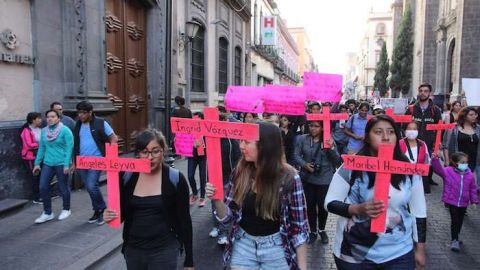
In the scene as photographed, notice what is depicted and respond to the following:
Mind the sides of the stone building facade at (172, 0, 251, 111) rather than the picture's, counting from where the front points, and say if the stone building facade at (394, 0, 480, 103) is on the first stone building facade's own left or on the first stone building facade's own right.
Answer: on the first stone building facade's own left

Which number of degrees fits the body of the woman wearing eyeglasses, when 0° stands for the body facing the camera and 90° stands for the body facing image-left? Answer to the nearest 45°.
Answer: approximately 0°

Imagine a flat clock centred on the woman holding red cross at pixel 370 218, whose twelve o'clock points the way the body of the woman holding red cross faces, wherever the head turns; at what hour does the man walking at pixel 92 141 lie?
The man walking is roughly at 4 o'clock from the woman holding red cross.

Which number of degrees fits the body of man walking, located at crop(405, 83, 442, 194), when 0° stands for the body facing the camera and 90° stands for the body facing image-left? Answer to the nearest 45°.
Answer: approximately 0°

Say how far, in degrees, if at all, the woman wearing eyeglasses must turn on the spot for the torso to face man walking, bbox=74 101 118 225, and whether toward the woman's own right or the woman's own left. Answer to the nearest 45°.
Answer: approximately 180°

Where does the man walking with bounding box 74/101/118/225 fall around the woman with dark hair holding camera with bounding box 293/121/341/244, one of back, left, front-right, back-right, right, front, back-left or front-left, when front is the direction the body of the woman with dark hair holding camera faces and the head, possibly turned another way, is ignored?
right

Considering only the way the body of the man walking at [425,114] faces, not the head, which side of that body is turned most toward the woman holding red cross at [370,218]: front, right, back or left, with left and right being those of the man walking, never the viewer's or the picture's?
front

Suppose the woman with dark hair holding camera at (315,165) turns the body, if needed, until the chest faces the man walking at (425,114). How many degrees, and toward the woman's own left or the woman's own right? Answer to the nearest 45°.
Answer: approximately 135° to the woman's own left

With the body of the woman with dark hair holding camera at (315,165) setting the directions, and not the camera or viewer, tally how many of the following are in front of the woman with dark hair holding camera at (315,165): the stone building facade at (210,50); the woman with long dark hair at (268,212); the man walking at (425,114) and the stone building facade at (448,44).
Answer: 1

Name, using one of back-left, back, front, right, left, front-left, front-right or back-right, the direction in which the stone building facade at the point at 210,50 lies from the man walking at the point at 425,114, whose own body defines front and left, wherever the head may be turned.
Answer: back-right
